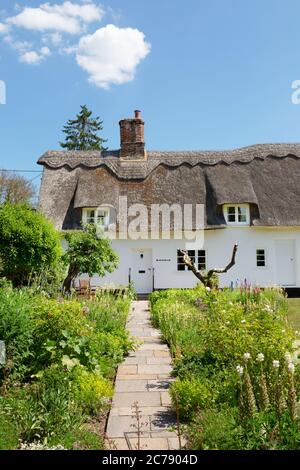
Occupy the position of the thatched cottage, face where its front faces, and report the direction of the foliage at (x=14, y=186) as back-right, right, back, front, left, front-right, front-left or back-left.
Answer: back-right

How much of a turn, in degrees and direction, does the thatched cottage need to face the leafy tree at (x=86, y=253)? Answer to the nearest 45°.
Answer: approximately 45° to its right

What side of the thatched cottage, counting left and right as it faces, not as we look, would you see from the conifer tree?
back

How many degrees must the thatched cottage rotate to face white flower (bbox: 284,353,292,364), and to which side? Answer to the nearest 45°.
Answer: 0° — it already faces it

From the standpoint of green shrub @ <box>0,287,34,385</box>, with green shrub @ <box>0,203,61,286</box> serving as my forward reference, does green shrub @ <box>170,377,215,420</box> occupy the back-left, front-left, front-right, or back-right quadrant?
back-right

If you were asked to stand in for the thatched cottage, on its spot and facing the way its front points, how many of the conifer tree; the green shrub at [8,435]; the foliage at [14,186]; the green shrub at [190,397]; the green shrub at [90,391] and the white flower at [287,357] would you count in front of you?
4

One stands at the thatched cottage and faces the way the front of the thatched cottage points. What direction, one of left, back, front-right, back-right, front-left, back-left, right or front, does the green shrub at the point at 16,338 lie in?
front

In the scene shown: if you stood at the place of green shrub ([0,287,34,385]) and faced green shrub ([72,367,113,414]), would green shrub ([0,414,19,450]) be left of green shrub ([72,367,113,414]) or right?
right

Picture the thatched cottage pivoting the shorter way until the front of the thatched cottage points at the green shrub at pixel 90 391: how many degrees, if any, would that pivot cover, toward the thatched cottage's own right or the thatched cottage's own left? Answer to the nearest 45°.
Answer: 0° — it already faces it

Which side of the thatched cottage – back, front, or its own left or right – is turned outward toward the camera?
front

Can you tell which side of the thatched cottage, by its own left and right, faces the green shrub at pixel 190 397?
front

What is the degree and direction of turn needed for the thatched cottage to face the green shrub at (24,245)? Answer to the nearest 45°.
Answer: approximately 45° to its right

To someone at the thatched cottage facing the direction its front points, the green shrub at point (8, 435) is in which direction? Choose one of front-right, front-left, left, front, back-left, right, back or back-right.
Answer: front

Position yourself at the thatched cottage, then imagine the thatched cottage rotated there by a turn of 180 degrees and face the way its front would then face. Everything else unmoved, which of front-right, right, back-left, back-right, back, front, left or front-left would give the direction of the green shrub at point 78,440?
back

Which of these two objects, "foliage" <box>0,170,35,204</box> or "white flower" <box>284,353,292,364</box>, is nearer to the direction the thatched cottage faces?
the white flower

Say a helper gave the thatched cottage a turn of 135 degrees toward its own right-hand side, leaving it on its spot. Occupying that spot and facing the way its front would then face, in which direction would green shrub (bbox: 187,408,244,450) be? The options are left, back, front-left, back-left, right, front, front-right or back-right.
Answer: back-left
